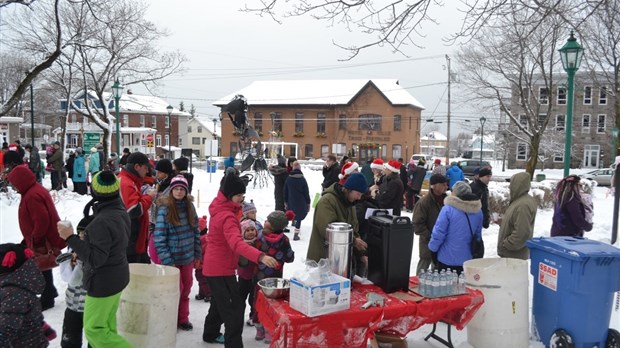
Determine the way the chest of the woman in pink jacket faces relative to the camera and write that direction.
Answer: to the viewer's right

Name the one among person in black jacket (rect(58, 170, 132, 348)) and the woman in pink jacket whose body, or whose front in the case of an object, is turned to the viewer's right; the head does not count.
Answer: the woman in pink jacket

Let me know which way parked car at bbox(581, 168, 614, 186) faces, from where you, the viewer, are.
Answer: facing to the left of the viewer

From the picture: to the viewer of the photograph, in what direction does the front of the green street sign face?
facing the viewer

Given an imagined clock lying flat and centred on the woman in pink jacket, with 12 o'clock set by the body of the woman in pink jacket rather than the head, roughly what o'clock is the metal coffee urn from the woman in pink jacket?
The metal coffee urn is roughly at 1 o'clock from the woman in pink jacket.

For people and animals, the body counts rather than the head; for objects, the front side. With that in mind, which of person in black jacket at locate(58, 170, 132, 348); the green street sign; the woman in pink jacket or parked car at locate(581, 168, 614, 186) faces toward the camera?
the green street sign

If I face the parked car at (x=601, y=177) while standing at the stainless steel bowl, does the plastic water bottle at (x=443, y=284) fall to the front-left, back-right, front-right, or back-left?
front-right

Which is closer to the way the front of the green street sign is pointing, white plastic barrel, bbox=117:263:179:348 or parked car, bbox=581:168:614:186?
the white plastic barrel
